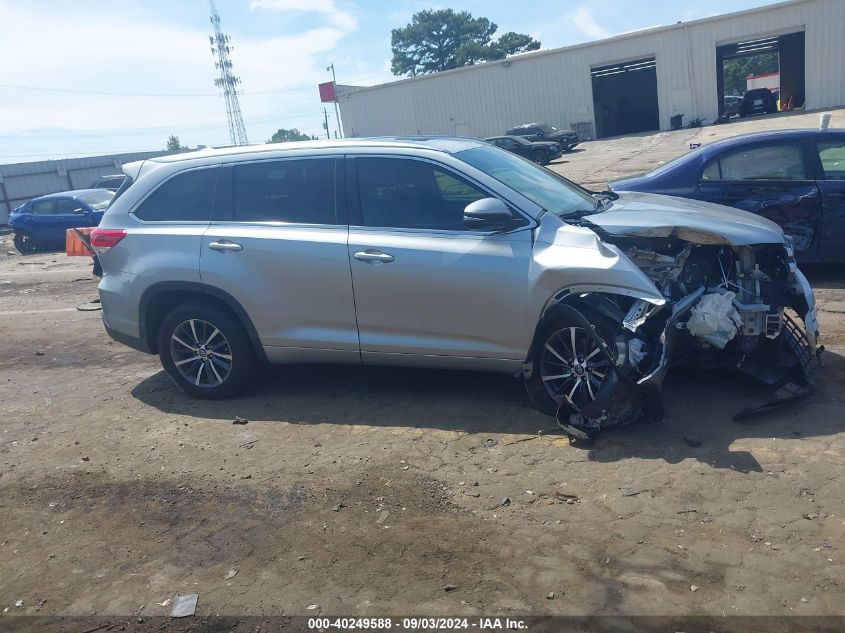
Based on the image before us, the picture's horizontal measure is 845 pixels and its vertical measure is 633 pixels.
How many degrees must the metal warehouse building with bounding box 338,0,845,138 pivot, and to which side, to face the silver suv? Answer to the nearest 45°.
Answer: approximately 45° to its left

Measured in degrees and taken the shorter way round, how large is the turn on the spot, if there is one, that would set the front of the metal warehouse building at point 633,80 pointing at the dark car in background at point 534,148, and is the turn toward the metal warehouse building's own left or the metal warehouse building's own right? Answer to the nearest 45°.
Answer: approximately 45° to the metal warehouse building's own left

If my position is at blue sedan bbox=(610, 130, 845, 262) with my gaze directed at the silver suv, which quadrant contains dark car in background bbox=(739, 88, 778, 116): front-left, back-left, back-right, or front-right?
back-right

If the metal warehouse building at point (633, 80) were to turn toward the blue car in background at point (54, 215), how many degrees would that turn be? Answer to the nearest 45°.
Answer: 0° — it already faces it

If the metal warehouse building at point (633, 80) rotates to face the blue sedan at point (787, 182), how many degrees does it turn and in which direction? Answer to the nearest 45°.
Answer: approximately 45° to its left
